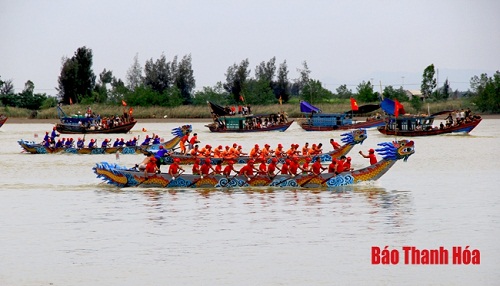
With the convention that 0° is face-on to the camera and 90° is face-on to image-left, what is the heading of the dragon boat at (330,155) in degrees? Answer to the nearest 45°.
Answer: approximately 270°

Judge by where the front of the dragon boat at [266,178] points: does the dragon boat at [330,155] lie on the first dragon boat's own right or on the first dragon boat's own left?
on the first dragon boat's own left

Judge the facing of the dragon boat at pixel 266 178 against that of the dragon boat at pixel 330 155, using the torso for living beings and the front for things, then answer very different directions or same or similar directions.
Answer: same or similar directions

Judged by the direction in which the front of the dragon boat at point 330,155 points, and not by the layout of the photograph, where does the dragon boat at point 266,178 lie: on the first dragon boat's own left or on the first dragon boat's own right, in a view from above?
on the first dragon boat's own right

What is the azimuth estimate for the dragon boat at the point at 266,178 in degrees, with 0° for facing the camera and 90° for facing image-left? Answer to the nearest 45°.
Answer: approximately 270°
